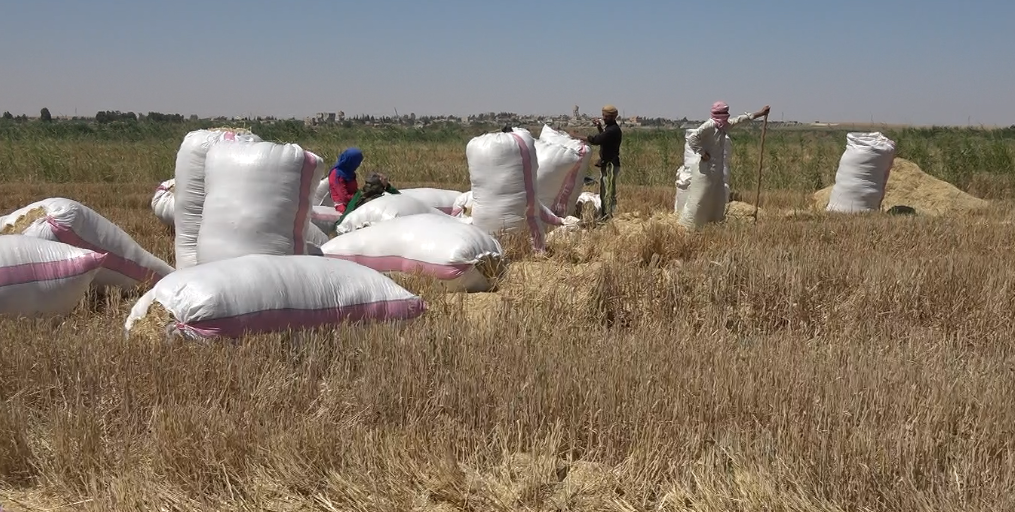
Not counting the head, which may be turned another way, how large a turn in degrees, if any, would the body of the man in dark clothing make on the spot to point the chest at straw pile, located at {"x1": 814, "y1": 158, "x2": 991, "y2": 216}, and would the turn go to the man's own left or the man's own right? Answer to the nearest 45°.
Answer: approximately 135° to the man's own right

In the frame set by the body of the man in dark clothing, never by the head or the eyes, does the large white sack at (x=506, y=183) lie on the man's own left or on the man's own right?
on the man's own left

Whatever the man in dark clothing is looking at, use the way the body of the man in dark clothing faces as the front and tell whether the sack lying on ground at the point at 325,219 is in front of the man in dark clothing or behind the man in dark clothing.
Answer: in front

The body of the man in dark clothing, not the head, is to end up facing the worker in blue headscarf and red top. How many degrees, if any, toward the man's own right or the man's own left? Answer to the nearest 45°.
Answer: approximately 45° to the man's own left

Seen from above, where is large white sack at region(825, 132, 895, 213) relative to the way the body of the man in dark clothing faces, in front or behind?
behind

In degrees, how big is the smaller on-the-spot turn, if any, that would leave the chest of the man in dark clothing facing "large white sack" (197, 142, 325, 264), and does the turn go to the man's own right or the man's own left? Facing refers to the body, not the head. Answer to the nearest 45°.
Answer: approximately 45° to the man's own left

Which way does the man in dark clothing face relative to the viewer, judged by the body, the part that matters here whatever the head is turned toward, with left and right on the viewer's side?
facing to the left of the viewer

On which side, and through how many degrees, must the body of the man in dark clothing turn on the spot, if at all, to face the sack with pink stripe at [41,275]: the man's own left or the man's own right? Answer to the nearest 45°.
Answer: approximately 45° to the man's own left

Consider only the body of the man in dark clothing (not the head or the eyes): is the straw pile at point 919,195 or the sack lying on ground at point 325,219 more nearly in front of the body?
the sack lying on ground

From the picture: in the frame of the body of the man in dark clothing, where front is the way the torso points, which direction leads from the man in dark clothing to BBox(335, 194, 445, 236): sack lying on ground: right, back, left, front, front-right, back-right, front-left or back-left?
front-left

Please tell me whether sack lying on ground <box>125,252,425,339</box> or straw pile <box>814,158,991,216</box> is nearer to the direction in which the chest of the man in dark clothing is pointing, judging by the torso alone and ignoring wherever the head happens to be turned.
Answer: the sack lying on ground
